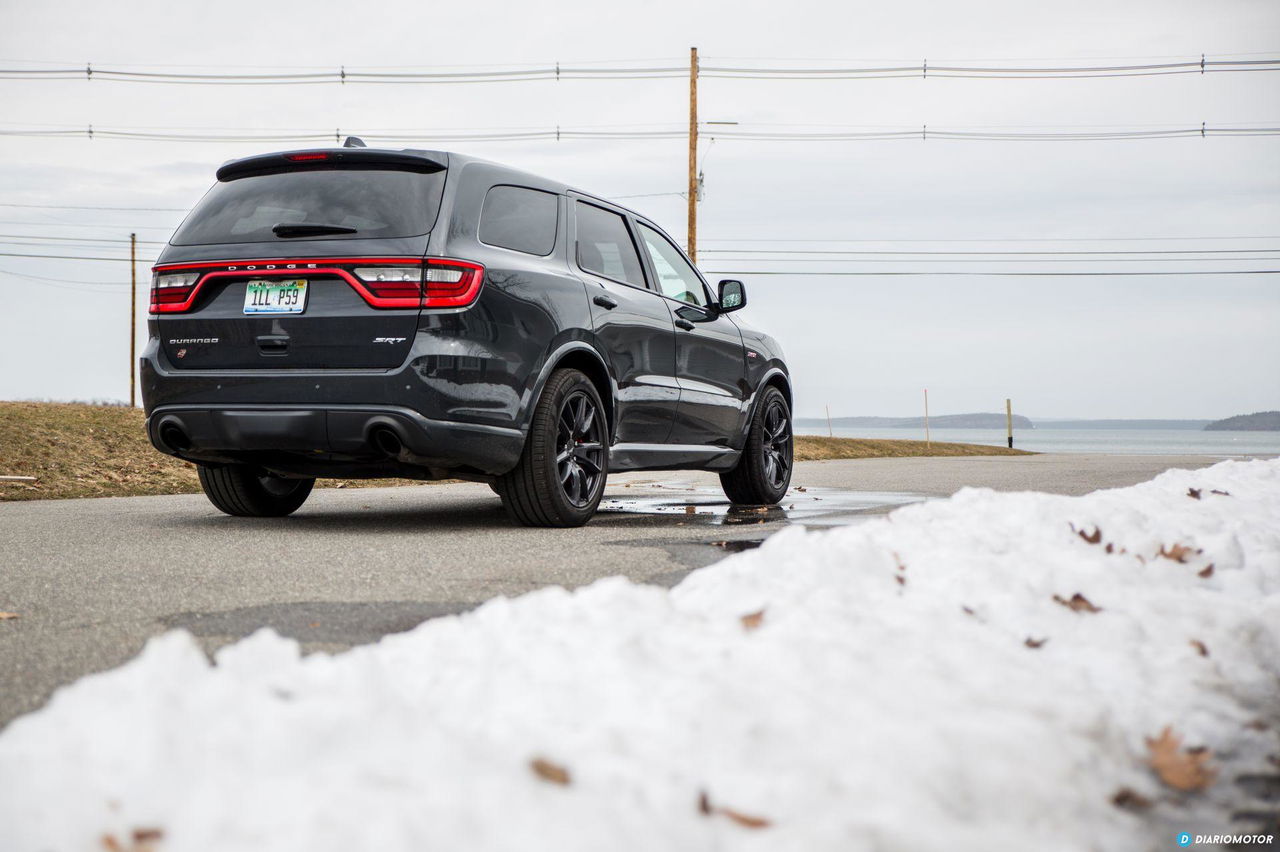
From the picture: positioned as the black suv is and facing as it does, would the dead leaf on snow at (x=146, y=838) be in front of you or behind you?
behind

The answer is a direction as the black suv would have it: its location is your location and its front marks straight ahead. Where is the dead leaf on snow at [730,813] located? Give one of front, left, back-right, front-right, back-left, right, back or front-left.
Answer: back-right

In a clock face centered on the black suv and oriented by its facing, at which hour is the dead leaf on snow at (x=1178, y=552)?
The dead leaf on snow is roughly at 3 o'clock from the black suv.

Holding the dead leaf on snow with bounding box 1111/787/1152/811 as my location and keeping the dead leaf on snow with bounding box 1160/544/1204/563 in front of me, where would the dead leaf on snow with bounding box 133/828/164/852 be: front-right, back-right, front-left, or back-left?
back-left

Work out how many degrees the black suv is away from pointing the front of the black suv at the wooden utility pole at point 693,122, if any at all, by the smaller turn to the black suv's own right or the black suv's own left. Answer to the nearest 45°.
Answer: approximately 45° to the black suv's own left

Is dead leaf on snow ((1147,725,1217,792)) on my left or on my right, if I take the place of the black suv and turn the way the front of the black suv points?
on my right

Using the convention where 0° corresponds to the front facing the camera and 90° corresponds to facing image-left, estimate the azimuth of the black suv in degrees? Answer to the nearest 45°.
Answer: approximately 225°

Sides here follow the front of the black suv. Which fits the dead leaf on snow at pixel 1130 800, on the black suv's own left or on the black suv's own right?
on the black suv's own right

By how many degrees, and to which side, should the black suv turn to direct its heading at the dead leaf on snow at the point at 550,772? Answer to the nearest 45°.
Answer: approximately 135° to its right

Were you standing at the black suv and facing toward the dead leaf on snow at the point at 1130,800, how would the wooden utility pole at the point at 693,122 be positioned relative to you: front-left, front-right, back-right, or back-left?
back-left

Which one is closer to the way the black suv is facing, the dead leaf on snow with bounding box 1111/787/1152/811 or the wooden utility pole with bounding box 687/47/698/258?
the wooden utility pole
